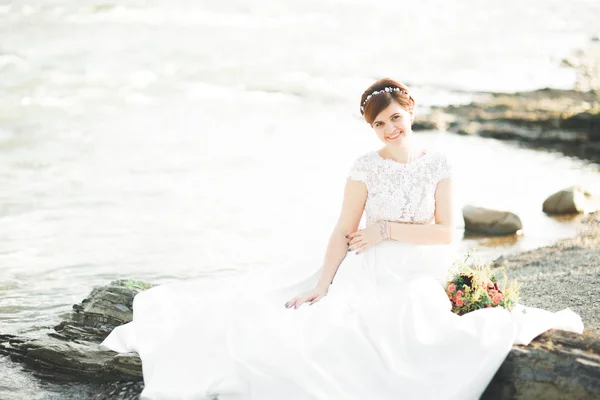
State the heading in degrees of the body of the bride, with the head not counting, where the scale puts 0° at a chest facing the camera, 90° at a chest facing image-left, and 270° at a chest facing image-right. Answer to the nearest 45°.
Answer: approximately 0°

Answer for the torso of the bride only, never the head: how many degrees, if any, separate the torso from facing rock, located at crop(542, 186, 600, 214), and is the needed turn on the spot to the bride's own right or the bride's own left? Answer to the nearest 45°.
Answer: approximately 135° to the bride's own left

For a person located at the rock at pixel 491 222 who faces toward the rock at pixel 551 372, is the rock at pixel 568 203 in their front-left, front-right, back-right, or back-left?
back-left

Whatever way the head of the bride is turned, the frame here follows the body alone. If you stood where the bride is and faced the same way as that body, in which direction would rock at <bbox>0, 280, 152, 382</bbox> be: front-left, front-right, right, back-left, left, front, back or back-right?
back-right

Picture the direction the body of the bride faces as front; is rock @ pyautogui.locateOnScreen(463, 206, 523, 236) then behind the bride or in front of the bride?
behind
